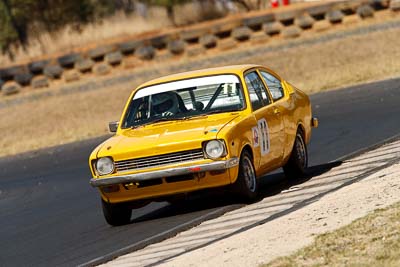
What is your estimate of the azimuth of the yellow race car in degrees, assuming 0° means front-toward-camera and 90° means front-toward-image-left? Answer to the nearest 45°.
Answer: approximately 45°

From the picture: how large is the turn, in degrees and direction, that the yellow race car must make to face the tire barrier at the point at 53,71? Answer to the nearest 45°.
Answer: approximately 135° to its right
